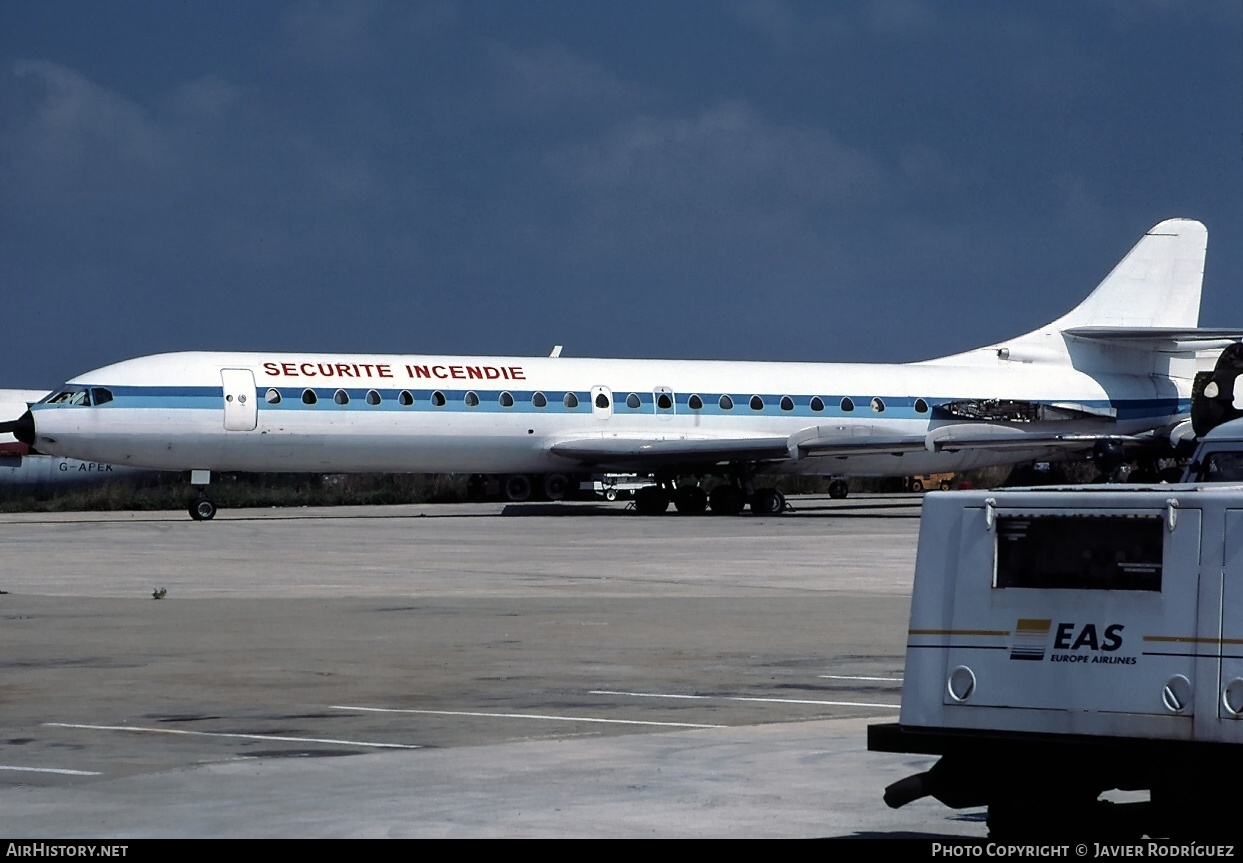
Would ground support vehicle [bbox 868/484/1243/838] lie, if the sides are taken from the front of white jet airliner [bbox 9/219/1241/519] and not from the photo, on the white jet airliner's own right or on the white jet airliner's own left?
on the white jet airliner's own left

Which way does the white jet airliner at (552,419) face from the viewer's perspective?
to the viewer's left
